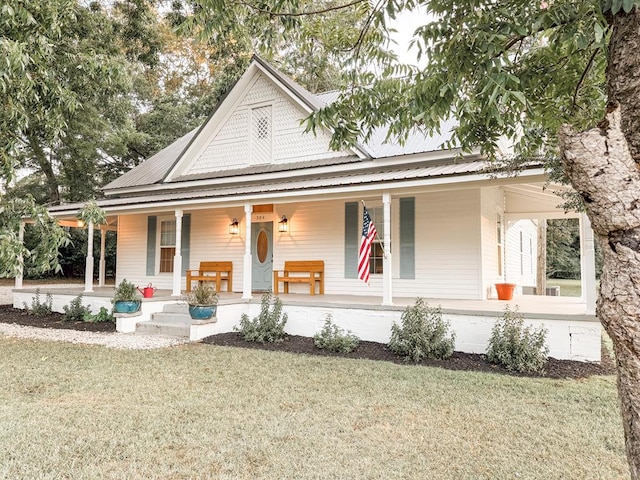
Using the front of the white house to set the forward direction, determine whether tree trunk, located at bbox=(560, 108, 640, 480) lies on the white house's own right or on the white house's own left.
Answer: on the white house's own left

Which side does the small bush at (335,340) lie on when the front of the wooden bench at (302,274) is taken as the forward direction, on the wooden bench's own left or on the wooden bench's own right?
on the wooden bench's own left

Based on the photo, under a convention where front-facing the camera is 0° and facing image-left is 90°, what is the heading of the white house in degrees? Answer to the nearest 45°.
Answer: approximately 45°

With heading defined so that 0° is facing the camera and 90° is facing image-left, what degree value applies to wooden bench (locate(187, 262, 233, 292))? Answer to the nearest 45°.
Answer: approximately 45°

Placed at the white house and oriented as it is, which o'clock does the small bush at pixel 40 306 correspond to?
The small bush is roughly at 2 o'clock from the white house.
